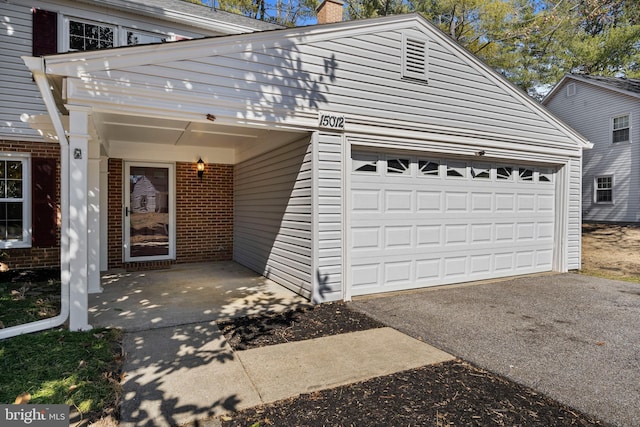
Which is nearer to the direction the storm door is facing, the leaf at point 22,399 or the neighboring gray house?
the leaf

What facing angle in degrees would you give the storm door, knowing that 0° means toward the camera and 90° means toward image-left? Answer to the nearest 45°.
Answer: approximately 0°

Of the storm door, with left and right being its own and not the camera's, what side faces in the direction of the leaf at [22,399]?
front

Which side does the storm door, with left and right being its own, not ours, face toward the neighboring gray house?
left
